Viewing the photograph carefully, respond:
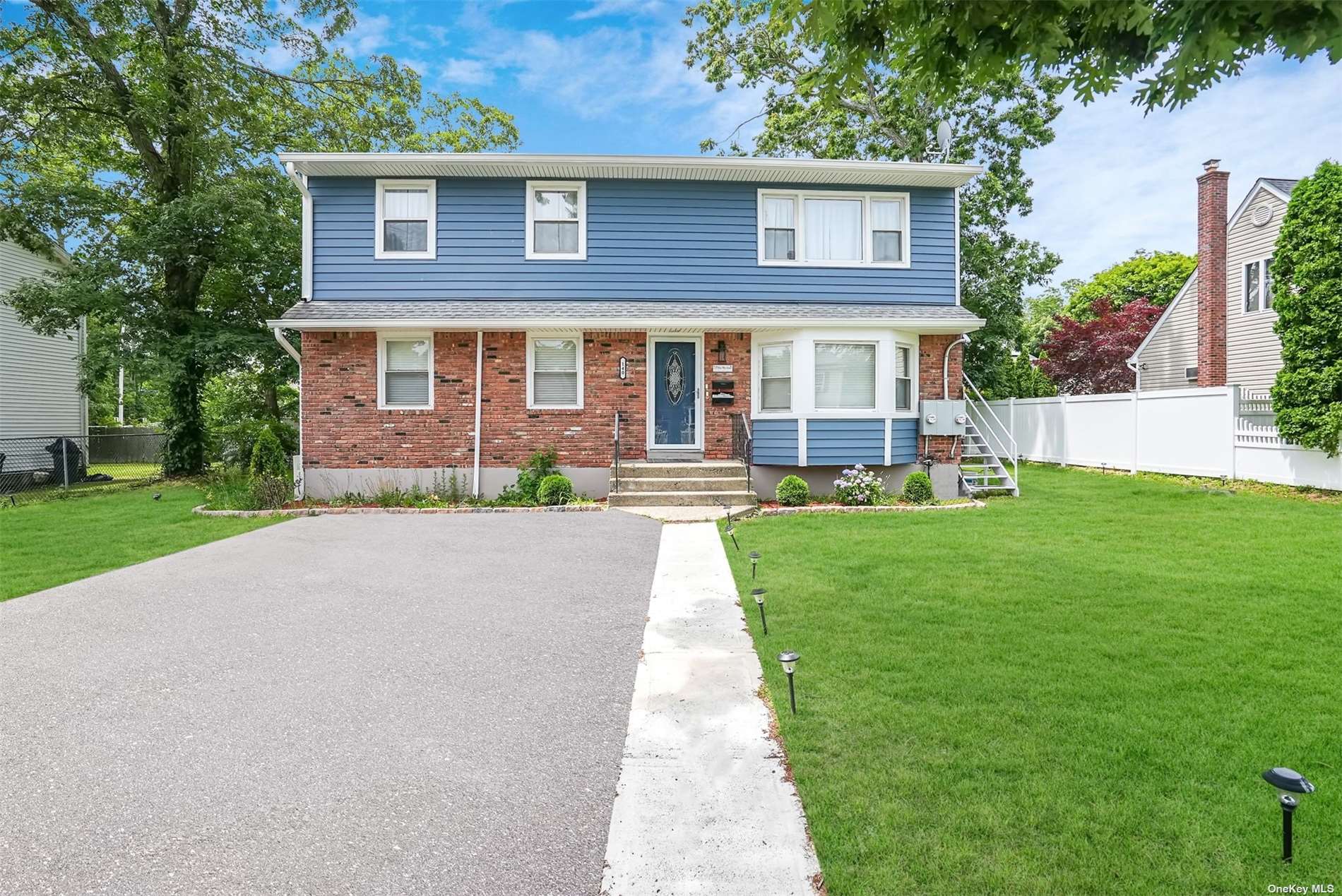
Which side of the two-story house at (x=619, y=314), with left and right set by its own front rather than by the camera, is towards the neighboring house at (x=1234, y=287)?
left

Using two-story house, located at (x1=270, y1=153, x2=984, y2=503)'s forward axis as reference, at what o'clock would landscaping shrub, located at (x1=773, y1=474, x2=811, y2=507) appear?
The landscaping shrub is roughly at 10 o'clock from the two-story house.

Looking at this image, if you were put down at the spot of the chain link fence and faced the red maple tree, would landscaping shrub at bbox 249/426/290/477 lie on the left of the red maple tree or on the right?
right

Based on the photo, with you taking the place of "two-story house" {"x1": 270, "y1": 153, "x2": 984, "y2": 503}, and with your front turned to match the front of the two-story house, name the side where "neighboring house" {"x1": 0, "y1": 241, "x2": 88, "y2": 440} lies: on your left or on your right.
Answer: on your right

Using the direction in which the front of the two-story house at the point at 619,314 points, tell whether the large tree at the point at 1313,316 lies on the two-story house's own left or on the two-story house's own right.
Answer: on the two-story house's own left

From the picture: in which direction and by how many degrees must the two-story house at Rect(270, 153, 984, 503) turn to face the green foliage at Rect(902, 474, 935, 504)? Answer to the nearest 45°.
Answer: approximately 90° to its left

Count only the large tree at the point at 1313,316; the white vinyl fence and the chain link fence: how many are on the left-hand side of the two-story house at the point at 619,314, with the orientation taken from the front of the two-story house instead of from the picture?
2

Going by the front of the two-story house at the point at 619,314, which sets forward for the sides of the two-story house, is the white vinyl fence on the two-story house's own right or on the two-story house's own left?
on the two-story house's own left

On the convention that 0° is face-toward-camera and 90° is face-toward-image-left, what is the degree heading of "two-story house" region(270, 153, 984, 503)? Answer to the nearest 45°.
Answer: approximately 0°

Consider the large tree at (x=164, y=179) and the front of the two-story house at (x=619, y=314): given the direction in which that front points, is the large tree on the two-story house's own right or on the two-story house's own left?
on the two-story house's own right
